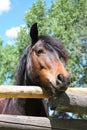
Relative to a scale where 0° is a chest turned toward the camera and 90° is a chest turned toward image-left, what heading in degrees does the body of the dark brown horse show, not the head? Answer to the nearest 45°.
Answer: approximately 315°
